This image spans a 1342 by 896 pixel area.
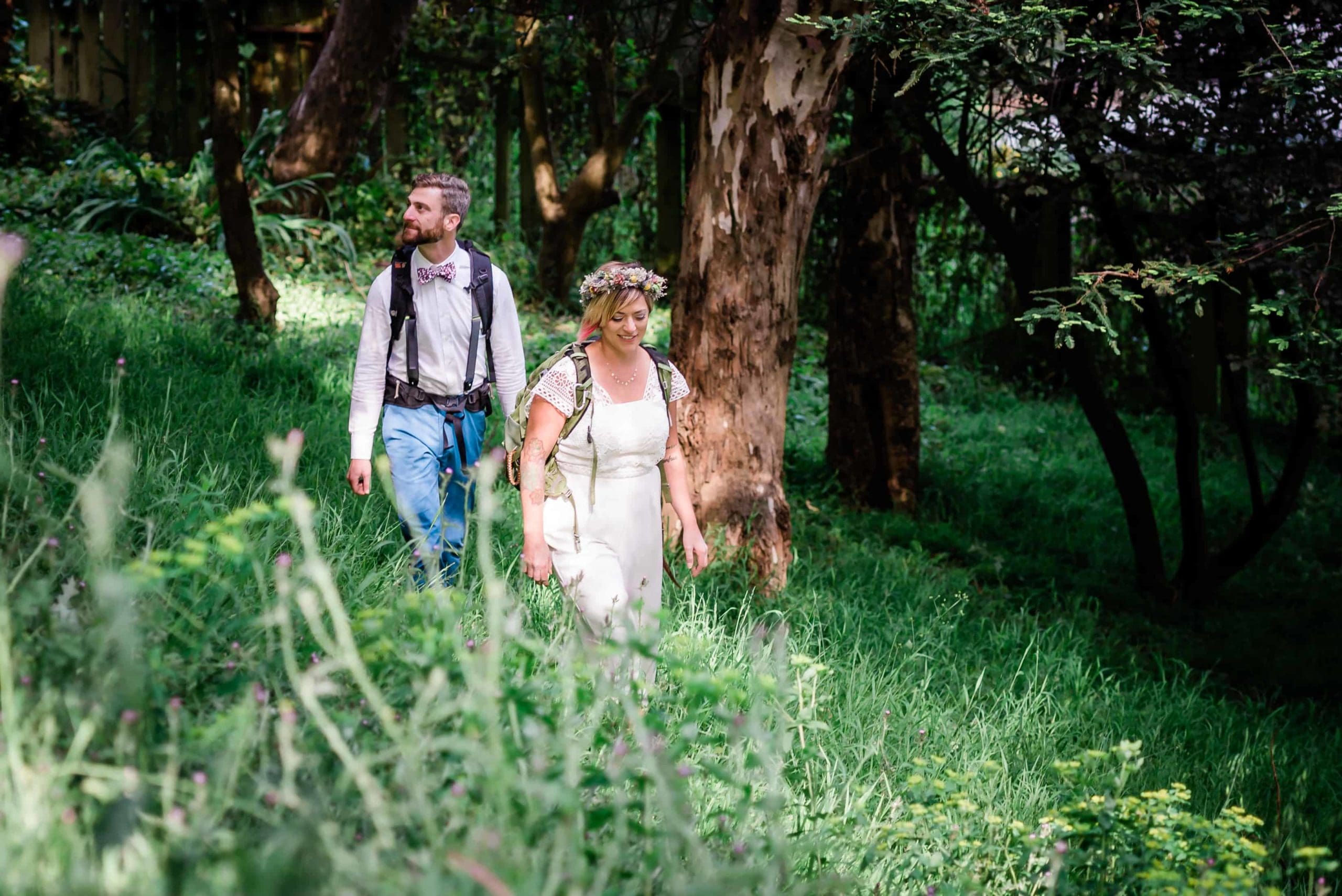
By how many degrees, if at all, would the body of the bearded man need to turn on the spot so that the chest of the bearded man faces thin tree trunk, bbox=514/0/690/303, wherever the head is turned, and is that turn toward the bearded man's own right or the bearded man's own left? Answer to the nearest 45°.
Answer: approximately 180°

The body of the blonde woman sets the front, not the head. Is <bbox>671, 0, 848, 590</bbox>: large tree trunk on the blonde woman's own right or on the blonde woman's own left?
on the blonde woman's own left

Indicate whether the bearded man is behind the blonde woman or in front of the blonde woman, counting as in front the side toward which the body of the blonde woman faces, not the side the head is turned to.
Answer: behind

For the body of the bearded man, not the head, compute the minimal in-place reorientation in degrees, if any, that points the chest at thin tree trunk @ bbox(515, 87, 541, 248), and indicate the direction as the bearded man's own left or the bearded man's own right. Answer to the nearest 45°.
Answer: approximately 180°

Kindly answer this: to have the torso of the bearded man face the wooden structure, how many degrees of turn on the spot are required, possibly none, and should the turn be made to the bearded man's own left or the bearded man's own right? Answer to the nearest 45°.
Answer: approximately 180°

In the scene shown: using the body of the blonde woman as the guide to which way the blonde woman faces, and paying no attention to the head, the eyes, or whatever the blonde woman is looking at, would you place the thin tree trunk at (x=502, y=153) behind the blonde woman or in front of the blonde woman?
behind

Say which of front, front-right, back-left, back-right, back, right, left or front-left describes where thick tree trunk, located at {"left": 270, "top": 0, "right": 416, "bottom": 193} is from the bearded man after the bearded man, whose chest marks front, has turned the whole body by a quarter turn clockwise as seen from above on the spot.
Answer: right

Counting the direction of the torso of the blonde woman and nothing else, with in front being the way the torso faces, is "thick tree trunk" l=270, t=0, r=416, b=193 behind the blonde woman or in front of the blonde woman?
behind

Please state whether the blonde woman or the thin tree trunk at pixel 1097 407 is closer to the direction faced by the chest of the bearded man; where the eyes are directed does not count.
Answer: the blonde woman

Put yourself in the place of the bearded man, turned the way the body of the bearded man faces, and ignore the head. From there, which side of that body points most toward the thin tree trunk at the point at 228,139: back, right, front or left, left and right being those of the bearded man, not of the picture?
back

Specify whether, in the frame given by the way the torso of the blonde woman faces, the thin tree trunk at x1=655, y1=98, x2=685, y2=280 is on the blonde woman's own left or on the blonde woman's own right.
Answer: on the blonde woman's own left

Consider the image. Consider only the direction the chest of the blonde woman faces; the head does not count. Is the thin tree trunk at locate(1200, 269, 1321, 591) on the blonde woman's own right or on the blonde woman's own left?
on the blonde woman's own left
